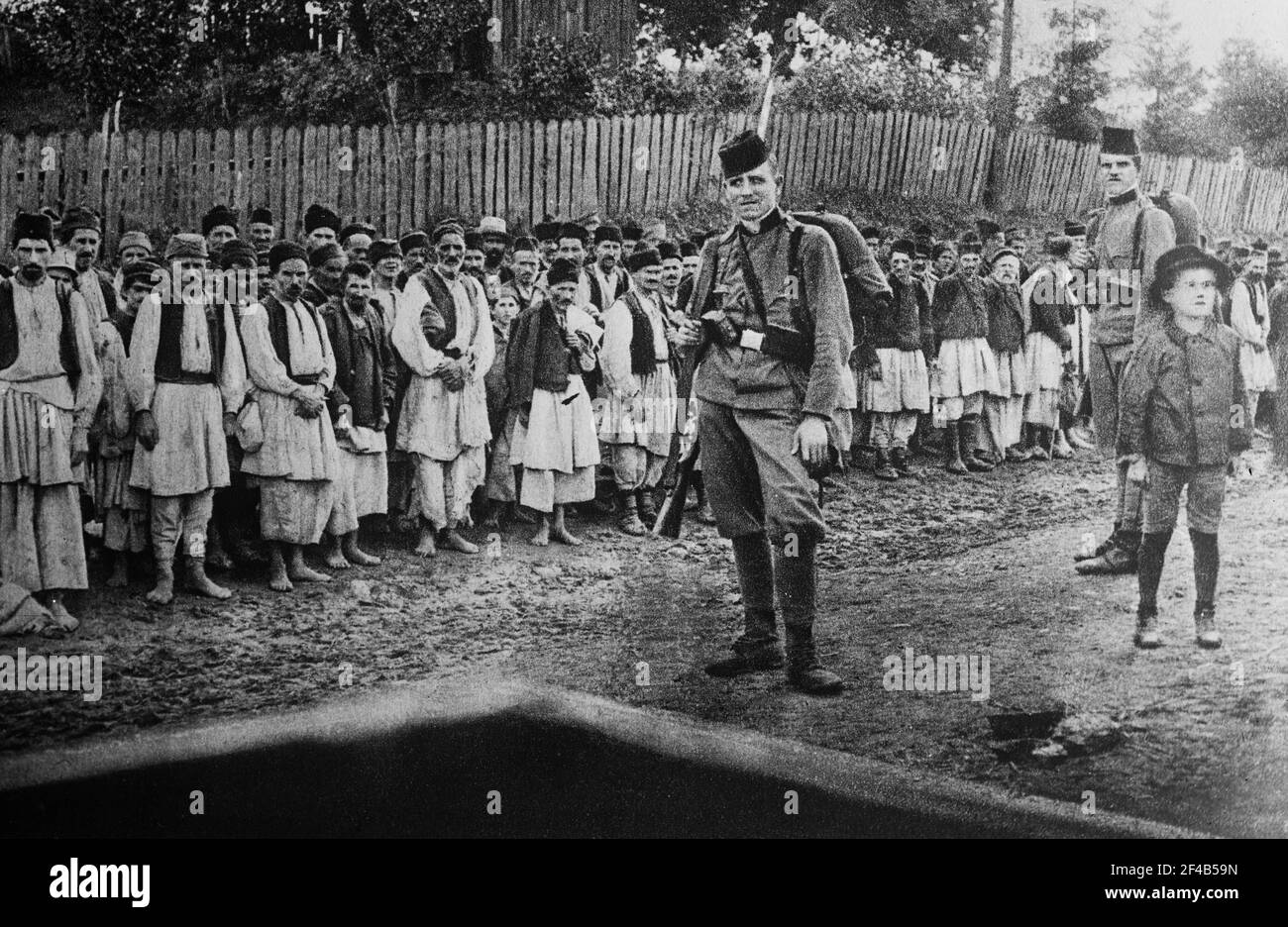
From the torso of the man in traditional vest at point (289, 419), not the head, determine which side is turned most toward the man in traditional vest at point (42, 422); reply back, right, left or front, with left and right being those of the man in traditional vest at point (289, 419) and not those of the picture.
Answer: right

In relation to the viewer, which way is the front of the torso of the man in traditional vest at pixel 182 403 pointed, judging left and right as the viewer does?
facing the viewer

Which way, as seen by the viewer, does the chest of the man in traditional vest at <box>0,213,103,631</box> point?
toward the camera

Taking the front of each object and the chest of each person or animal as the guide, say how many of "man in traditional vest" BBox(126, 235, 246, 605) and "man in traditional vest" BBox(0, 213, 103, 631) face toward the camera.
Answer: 2

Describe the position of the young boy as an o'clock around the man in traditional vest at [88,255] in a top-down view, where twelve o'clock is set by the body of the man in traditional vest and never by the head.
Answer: The young boy is roughly at 10 o'clock from the man in traditional vest.

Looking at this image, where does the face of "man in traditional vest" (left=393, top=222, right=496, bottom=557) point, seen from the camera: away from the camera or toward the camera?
toward the camera

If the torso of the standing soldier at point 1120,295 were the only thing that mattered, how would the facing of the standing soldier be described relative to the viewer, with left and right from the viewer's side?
facing the viewer and to the left of the viewer

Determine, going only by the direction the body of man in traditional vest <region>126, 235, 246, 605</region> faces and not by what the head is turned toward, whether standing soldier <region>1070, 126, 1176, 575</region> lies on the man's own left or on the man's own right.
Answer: on the man's own left

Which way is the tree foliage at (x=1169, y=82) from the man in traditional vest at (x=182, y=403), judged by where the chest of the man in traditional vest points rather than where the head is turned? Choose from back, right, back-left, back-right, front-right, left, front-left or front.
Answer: left
